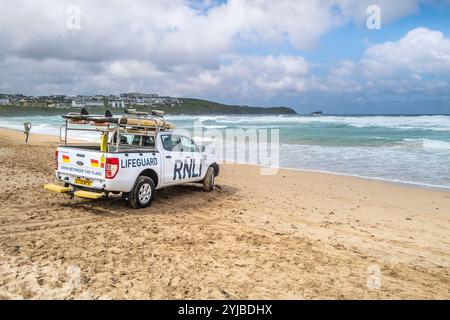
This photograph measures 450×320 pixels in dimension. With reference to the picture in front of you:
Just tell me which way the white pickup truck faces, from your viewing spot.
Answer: facing away from the viewer and to the right of the viewer
